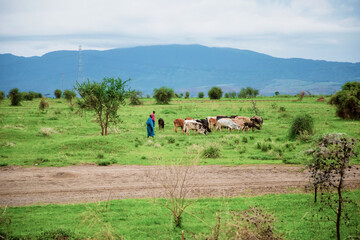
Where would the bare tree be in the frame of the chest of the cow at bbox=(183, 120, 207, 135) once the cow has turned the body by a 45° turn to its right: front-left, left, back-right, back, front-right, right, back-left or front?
front-right

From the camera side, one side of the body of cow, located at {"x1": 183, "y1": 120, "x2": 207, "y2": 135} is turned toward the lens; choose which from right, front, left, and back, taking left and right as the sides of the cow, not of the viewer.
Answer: right

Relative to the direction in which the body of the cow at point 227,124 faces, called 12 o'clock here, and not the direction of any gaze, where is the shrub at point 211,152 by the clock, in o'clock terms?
The shrub is roughly at 3 o'clock from the cow.

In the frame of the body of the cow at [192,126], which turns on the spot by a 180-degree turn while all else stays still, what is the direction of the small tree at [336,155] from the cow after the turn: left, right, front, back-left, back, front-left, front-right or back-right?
left

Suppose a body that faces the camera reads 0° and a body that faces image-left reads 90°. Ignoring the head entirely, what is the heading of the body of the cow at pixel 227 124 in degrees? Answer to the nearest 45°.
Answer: approximately 270°

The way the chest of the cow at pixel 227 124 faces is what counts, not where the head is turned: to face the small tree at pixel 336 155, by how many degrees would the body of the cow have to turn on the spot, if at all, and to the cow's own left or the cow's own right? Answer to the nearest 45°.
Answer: approximately 90° to the cow's own right

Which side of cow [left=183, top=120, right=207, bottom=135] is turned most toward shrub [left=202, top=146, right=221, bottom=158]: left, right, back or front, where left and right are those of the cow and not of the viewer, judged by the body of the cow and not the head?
right

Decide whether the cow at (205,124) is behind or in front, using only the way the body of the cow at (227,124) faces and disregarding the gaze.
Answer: behind

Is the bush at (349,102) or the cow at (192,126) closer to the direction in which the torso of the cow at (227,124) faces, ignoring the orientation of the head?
the bush

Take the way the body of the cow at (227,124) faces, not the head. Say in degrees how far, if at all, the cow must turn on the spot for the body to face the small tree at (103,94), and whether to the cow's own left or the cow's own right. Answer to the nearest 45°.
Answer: approximately 135° to the cow's own right

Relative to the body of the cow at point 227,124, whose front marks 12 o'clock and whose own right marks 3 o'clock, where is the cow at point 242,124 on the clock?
the cow at point 242,124 is roughly at 11 o'clock from the cow at point 227,124.

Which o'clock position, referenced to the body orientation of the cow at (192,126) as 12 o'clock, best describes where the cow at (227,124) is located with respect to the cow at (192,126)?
the cow at (227,124) is roughly at 11 o'clock from the cow at (192,126).

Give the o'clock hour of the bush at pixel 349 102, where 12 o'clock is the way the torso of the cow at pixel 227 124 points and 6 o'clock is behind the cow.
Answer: The bush is roughly at 11 o'clock from the cow.
